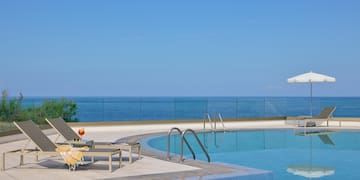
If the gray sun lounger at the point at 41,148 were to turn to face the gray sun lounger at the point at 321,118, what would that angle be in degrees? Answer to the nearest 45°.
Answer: approximately 45° to its left

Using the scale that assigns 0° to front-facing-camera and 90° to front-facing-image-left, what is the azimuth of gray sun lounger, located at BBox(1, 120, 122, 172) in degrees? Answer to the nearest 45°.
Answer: approximately 270°

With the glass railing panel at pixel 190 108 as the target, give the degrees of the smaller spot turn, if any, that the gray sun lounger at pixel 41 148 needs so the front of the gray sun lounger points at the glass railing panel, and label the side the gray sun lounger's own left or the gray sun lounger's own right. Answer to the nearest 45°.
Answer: approximately 45° to the gray sun lounger's own left

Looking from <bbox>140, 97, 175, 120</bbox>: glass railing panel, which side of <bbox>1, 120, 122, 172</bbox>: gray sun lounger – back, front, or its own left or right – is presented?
left
